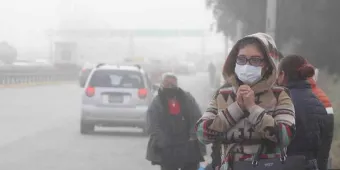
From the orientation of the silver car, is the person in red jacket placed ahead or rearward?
rearward

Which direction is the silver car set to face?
away from the camera

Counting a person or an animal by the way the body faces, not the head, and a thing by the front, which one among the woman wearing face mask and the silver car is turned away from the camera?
the silver car

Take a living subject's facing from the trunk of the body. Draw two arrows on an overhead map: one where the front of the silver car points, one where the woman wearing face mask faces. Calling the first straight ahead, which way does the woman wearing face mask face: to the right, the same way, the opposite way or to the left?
the opposite way

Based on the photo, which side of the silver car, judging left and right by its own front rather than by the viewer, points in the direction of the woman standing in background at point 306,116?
back

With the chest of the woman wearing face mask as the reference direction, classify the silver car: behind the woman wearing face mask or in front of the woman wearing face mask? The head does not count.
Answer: behind

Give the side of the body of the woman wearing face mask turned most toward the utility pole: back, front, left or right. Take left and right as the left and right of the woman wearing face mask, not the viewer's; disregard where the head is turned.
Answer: back

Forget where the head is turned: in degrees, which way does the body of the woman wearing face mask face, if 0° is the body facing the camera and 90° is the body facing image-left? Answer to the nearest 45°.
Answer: approximately 0°

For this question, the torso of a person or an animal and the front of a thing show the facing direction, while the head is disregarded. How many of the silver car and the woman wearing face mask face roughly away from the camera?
1
